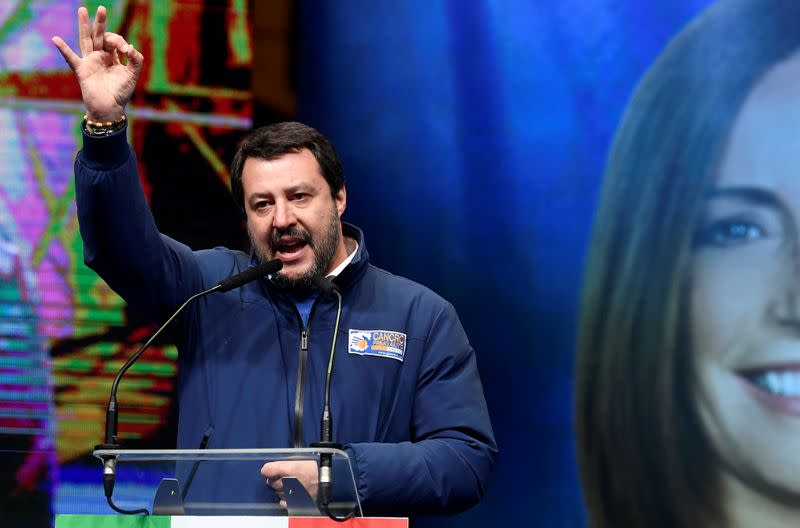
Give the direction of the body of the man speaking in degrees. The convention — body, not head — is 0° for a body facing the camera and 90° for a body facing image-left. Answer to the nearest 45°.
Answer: approximately 0°

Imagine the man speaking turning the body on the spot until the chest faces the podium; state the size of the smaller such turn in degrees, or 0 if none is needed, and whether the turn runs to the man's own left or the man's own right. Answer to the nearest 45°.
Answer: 0° — they already face it
